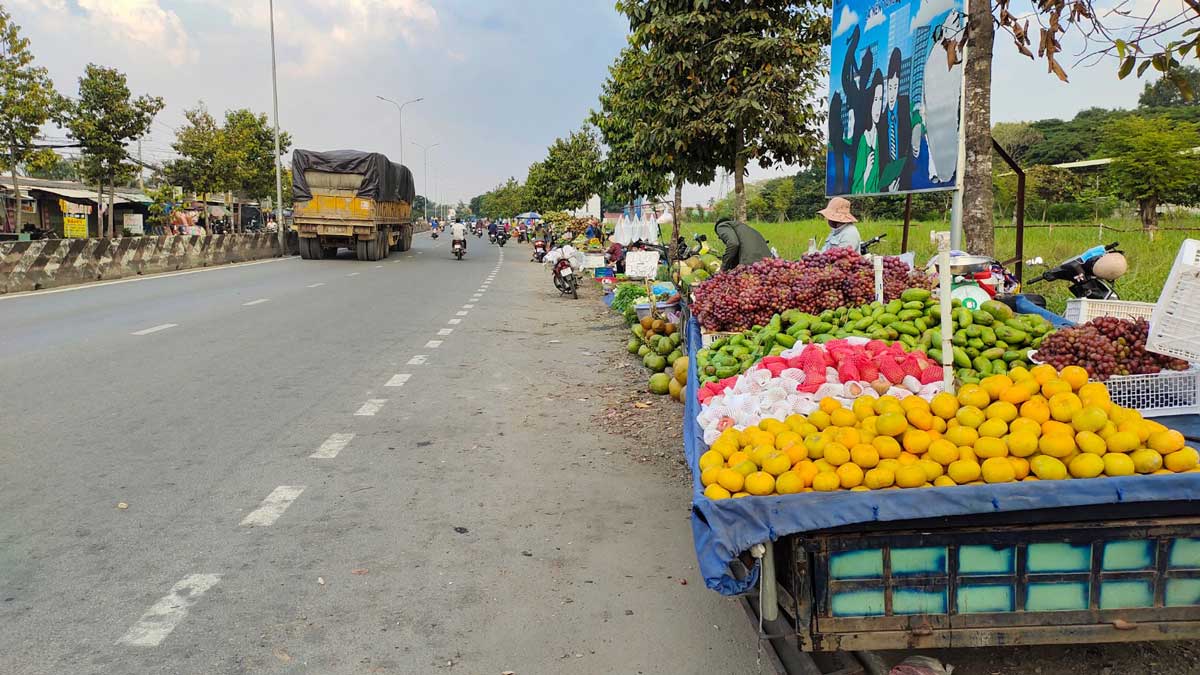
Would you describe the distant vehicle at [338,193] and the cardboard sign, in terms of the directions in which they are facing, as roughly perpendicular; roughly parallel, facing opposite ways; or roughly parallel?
roughly parallel, facing opposite ways

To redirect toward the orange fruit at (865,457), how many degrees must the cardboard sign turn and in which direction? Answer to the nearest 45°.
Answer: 0° — it already faces it

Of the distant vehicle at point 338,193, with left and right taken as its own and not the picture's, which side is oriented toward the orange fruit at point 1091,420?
back

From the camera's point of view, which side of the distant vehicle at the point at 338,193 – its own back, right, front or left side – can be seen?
back

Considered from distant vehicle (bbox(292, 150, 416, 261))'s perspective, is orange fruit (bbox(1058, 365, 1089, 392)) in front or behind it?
behind

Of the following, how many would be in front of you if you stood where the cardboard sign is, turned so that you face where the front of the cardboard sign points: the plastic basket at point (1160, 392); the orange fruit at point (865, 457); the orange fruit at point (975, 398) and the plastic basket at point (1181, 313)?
4

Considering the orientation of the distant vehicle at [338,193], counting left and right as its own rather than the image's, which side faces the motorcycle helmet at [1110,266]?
back

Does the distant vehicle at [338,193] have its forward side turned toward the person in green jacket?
no

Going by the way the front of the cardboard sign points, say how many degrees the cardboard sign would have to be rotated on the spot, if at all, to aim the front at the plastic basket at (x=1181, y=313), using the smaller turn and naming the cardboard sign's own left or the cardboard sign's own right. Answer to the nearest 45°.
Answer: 0° — it already faces it

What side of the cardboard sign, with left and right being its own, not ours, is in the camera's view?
front

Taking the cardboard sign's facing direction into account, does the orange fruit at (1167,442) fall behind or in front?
in front

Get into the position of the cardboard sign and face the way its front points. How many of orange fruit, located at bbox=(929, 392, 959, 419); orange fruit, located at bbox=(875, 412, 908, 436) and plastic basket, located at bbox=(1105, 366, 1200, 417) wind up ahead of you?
3

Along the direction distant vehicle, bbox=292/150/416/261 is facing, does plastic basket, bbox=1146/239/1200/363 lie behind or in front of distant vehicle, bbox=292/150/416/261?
behind

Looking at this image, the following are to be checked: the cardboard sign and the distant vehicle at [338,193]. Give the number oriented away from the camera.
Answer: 1

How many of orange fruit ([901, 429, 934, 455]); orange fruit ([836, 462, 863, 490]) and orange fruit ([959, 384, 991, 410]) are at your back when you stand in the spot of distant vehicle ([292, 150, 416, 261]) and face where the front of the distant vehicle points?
3

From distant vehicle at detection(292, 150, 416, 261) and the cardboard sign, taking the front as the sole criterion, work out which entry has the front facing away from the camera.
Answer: the distant vehicle

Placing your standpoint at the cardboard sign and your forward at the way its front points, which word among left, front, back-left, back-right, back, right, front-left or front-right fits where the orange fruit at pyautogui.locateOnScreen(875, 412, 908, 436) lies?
front
